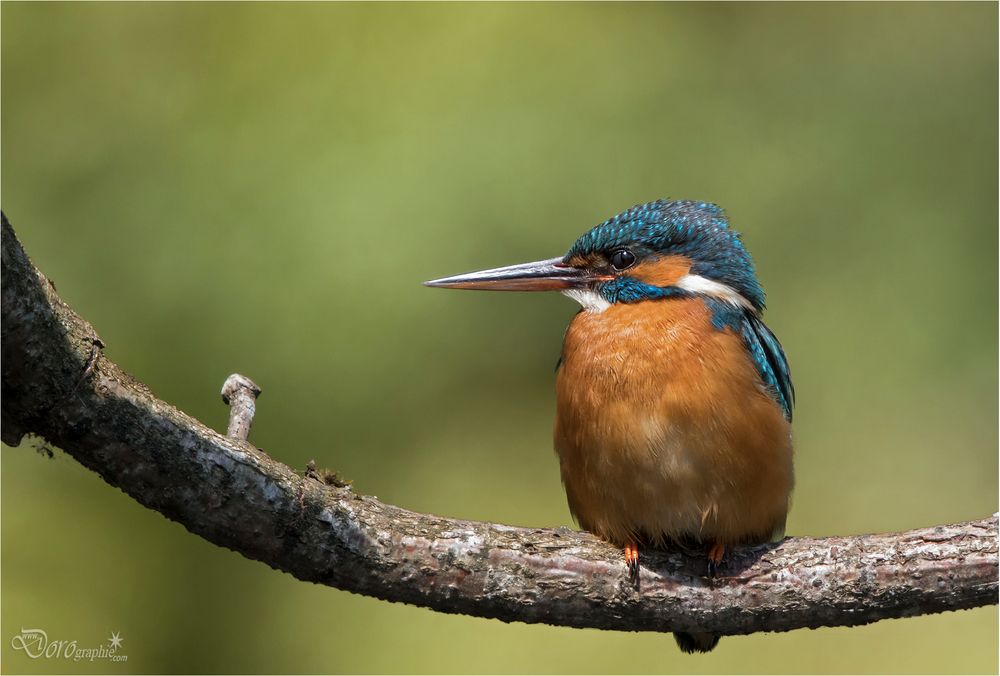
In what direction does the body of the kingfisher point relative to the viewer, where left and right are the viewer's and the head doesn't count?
facing the viewer and to the left of the viewer
